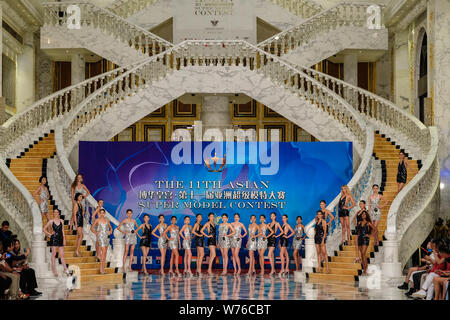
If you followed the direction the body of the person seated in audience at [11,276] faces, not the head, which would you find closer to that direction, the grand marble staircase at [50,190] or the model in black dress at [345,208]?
the model in black dress

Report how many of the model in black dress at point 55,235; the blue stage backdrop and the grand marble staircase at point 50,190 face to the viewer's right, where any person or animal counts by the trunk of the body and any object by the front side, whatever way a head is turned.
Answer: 0

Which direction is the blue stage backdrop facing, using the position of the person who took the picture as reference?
facing the viewer

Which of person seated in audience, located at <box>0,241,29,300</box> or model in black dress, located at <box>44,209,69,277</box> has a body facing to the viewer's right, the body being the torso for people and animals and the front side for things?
the person seated in audience

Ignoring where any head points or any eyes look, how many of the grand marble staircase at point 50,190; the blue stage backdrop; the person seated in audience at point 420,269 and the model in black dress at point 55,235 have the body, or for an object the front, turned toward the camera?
3

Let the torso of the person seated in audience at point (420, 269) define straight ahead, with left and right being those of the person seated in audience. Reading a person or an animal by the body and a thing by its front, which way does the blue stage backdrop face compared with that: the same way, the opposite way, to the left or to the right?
to the left

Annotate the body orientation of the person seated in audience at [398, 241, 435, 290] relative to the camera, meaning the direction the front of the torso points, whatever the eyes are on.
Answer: to the viewer's left

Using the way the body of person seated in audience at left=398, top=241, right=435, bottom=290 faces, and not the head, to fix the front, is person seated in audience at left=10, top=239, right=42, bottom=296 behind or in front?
in front

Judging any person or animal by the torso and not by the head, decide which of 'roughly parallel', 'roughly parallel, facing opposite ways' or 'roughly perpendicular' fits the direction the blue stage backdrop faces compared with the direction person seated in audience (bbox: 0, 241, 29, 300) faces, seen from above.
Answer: roughly perpendicular

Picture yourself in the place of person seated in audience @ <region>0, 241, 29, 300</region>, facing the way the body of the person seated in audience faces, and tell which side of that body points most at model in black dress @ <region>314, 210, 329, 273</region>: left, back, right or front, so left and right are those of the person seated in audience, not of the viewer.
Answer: front

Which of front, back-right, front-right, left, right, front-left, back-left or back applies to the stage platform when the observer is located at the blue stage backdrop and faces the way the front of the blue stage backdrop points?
front

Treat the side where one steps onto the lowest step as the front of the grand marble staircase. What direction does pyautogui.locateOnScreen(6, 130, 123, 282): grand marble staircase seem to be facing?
toward the camera

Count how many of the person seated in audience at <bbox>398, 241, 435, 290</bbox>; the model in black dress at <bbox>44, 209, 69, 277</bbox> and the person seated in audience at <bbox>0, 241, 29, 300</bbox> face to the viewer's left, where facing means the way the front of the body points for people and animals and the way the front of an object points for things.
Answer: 1

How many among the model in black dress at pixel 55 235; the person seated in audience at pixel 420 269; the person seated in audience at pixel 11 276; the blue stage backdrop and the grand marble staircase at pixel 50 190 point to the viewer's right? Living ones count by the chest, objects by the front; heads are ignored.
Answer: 1

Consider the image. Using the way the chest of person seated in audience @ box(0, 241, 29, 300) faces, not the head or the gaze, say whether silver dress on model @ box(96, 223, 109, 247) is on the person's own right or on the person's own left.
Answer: on the person's own left

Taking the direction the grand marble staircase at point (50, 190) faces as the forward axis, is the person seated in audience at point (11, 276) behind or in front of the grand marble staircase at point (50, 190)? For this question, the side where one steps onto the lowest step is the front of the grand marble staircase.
in front

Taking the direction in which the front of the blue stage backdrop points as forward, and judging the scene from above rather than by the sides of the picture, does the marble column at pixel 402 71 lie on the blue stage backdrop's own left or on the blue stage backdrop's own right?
on the blue stage backdrop's own left

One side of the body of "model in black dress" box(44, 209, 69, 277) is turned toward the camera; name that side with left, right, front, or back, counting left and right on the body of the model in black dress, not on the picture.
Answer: front

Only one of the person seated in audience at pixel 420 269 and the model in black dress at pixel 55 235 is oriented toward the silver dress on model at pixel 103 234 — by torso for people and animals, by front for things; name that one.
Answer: the person seated in audience

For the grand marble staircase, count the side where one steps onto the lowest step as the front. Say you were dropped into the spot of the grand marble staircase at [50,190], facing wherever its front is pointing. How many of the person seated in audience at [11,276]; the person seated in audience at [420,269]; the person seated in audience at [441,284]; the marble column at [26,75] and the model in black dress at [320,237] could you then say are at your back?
1
